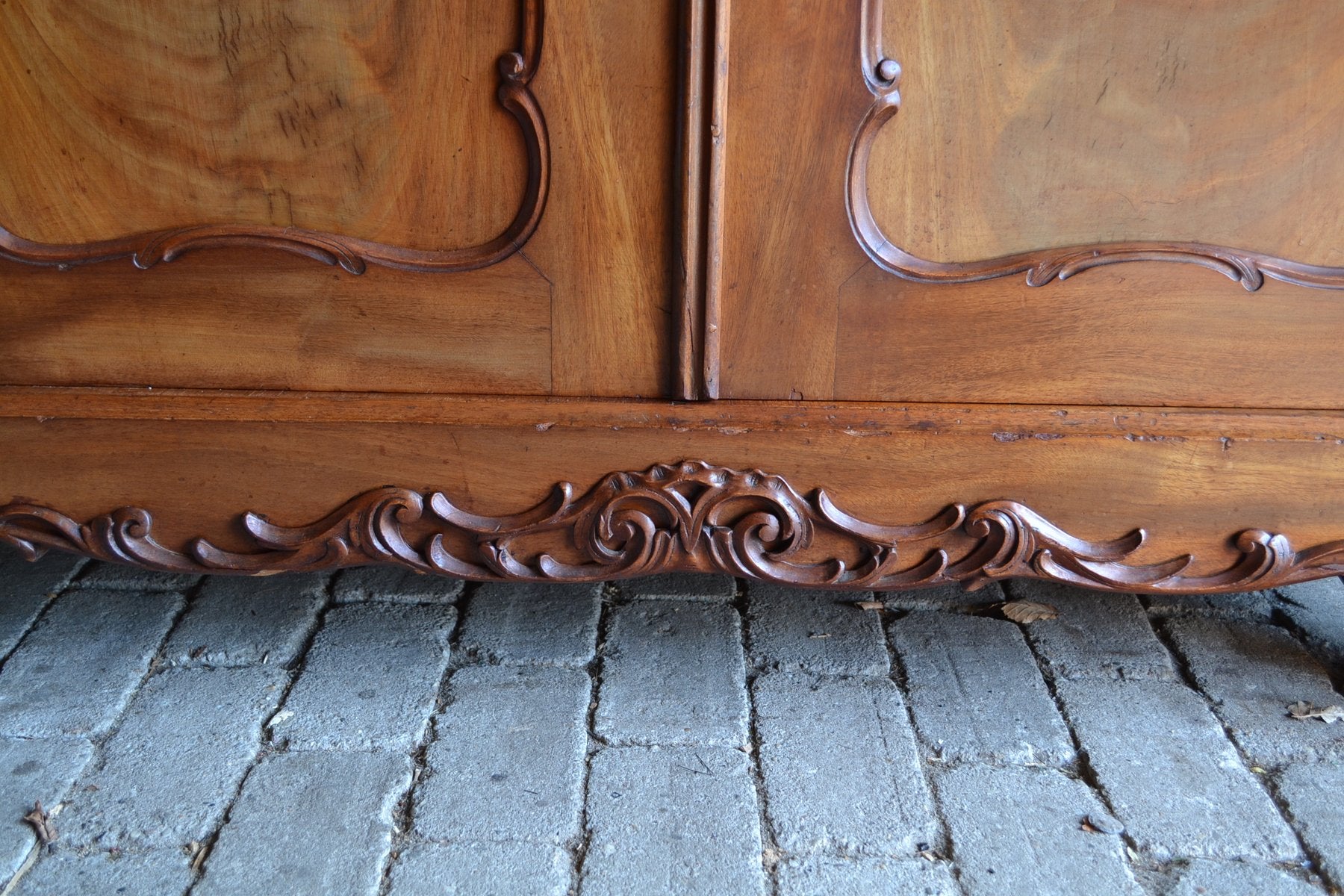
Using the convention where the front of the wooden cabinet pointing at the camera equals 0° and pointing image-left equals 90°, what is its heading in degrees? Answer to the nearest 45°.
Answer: approximately 0°

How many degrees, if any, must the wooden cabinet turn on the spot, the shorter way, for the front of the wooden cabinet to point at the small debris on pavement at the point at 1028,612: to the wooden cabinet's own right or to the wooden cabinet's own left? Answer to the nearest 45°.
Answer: approximately 90° to the wooden cabinet's own left

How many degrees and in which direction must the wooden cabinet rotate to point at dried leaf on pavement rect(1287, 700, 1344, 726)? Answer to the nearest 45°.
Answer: approximately 90° to its left

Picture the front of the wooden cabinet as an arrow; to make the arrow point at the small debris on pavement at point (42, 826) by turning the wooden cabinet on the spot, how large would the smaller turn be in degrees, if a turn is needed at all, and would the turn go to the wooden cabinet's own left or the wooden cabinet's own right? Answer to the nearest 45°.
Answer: approximately 45° to the wooden cabinet's own right
